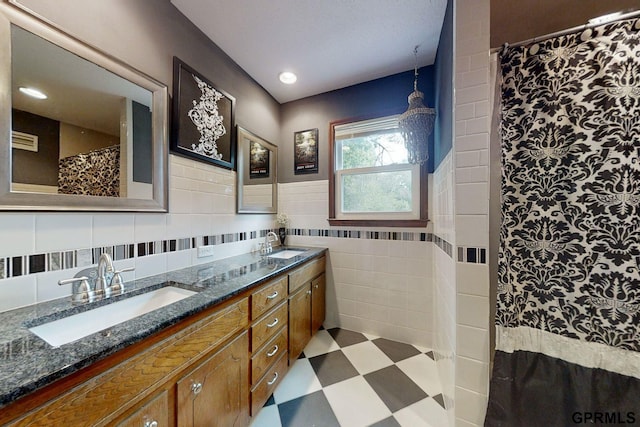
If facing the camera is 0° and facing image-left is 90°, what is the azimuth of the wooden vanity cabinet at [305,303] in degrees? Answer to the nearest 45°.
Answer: approximately 315°

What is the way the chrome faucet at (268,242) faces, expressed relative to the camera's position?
facing to the right of the viewer

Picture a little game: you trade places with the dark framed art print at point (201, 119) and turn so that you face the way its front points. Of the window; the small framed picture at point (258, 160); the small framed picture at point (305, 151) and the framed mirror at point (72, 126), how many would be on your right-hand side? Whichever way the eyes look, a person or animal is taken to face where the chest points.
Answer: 1

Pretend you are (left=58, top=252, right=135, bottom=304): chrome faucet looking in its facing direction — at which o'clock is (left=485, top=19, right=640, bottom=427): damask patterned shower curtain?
The damask patterned shower curtain is roughly at 12 o'clock from the chrome faucet.

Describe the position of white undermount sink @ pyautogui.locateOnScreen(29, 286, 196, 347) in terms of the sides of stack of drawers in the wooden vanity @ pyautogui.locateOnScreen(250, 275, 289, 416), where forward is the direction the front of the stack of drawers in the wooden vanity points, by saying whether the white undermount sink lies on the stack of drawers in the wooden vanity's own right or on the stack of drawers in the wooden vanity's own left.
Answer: on the stack of drawers in the wooden vanity's own right

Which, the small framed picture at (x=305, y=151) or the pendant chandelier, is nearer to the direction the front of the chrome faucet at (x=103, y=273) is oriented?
the pendant chandelier

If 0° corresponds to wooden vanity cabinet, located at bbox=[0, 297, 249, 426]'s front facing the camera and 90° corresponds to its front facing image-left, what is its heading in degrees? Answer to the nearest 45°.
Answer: approximately 315°

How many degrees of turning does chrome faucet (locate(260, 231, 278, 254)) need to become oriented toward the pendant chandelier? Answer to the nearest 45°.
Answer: approximately 45° to its right

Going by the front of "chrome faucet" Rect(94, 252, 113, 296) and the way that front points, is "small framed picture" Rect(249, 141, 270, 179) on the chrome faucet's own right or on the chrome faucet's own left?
on the chrome faucet's own left

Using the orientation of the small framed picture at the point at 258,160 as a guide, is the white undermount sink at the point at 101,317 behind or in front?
in front

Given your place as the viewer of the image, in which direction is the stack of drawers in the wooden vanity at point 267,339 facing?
facing the viewer and to the right of the viewer

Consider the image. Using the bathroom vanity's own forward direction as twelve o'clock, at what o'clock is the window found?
The window is roughly at 10 o'clock from the bathroom vanity.
